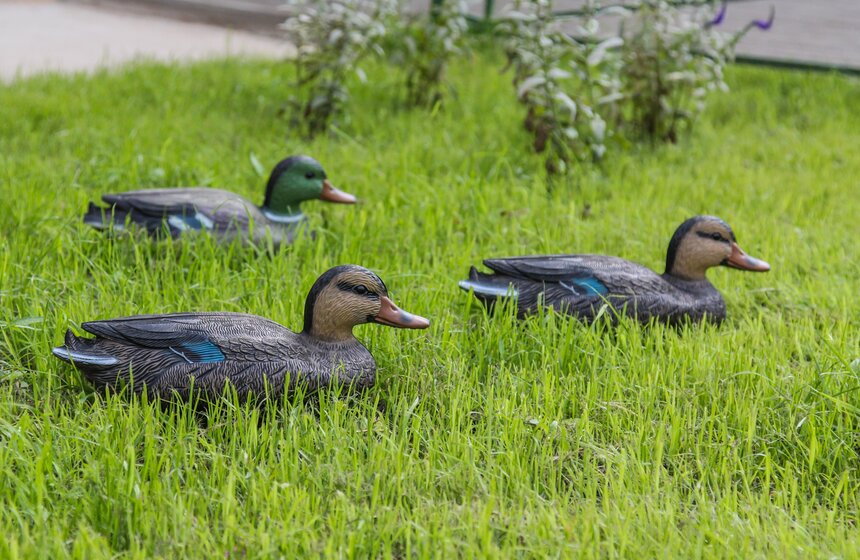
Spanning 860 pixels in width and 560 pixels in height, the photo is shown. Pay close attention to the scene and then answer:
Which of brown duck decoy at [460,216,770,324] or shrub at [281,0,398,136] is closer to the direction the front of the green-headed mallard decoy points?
the brown duck decoy

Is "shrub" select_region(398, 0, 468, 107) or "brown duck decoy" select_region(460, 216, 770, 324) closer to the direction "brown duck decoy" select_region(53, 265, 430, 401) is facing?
the brown duck decoy

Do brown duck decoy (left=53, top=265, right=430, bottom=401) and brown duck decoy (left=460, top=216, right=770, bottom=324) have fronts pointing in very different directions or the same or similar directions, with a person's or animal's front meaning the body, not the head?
same or similar directions

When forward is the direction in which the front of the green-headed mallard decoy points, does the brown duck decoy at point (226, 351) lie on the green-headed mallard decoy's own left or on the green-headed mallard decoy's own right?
on the green-headed mallard decoy's own right

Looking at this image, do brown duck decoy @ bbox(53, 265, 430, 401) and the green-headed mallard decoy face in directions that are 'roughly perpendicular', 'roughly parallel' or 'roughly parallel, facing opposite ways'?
roughly parallel

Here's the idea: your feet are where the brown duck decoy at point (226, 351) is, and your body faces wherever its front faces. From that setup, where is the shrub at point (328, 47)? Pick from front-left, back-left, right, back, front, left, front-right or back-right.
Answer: left

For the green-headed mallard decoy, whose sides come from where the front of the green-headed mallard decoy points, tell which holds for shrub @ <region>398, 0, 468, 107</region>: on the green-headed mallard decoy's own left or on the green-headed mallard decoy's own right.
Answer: on the green-headed mallard decoy's own left

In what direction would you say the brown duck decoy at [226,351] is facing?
to the viewer's right

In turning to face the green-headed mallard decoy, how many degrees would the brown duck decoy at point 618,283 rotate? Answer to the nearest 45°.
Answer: approximately 180°

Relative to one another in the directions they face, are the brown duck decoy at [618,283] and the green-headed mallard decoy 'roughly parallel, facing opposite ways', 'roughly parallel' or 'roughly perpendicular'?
roughly parallel

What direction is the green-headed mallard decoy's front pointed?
to the viewer's right

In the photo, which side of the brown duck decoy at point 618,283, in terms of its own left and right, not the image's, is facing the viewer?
right
